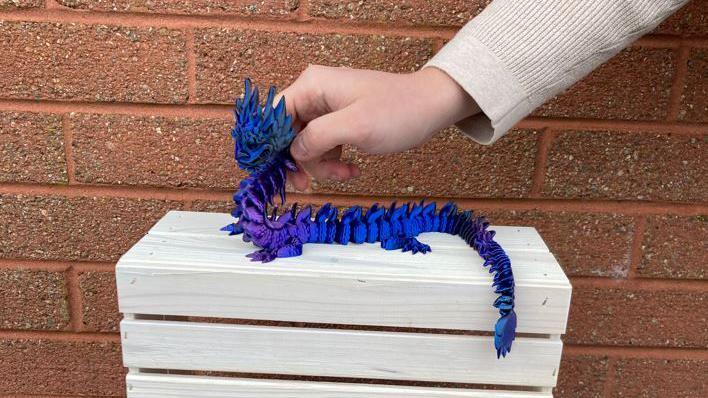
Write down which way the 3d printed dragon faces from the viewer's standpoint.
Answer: facing to the left of the viewer
